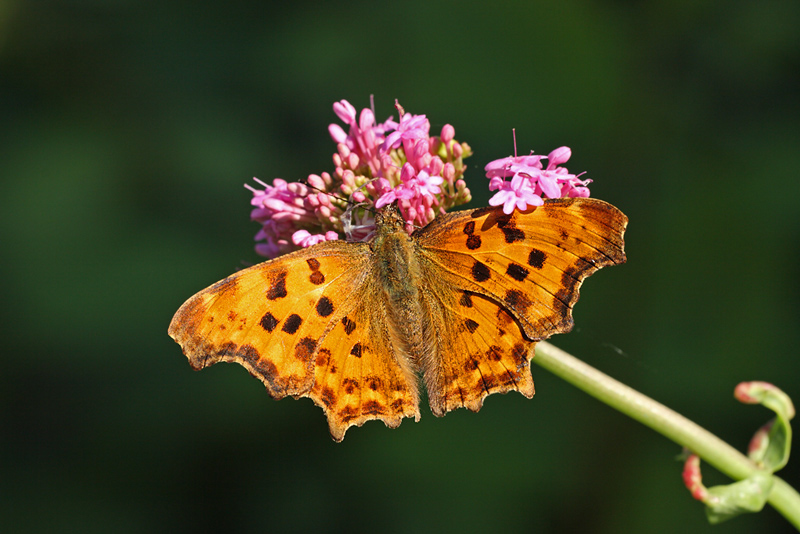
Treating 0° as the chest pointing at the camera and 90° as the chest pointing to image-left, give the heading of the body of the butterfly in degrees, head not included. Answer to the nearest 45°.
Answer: approximately 180°
